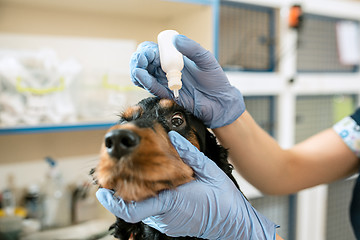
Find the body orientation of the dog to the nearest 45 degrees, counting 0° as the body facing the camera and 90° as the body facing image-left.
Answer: approximately 45°

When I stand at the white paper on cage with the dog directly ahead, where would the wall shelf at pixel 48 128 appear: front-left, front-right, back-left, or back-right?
front-right

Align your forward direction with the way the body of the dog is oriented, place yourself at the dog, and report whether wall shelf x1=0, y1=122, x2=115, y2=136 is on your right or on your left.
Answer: on your right

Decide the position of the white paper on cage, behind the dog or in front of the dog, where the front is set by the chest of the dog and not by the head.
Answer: behind
